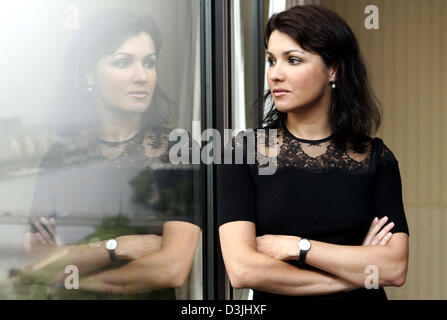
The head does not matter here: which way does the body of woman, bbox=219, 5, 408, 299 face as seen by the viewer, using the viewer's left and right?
facing the viewer

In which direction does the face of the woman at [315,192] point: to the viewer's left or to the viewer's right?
to the viewer's left

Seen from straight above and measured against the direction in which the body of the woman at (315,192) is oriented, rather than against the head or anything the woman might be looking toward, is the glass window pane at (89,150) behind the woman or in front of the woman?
in front
